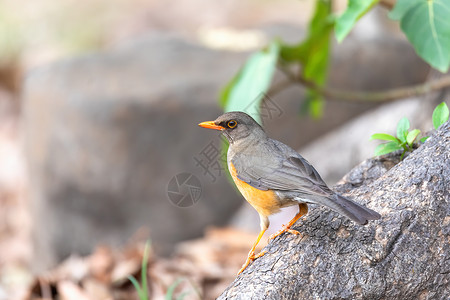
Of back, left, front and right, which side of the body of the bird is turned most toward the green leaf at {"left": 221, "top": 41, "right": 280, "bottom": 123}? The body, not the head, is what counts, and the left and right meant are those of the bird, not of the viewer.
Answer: right

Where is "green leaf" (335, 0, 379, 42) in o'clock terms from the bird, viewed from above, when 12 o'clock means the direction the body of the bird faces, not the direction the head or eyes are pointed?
The green leaf is roughly at 4 o'clock from the bird.

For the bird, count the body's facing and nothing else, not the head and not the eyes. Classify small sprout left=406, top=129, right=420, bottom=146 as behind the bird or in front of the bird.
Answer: behind

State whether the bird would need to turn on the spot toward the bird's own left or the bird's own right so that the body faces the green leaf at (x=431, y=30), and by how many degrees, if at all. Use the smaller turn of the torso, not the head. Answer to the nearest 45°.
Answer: approximately 135° to the bird's own right

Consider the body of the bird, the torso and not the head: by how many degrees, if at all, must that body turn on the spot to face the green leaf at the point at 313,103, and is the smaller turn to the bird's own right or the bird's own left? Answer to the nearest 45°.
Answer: approximately 90° to the bird's own right

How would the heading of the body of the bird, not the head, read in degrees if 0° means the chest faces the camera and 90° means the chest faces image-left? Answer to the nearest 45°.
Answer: approximately 90°

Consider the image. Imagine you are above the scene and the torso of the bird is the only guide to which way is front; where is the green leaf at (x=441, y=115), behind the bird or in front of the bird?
behind

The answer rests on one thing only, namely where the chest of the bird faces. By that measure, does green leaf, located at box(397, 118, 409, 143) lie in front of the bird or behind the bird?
behind
